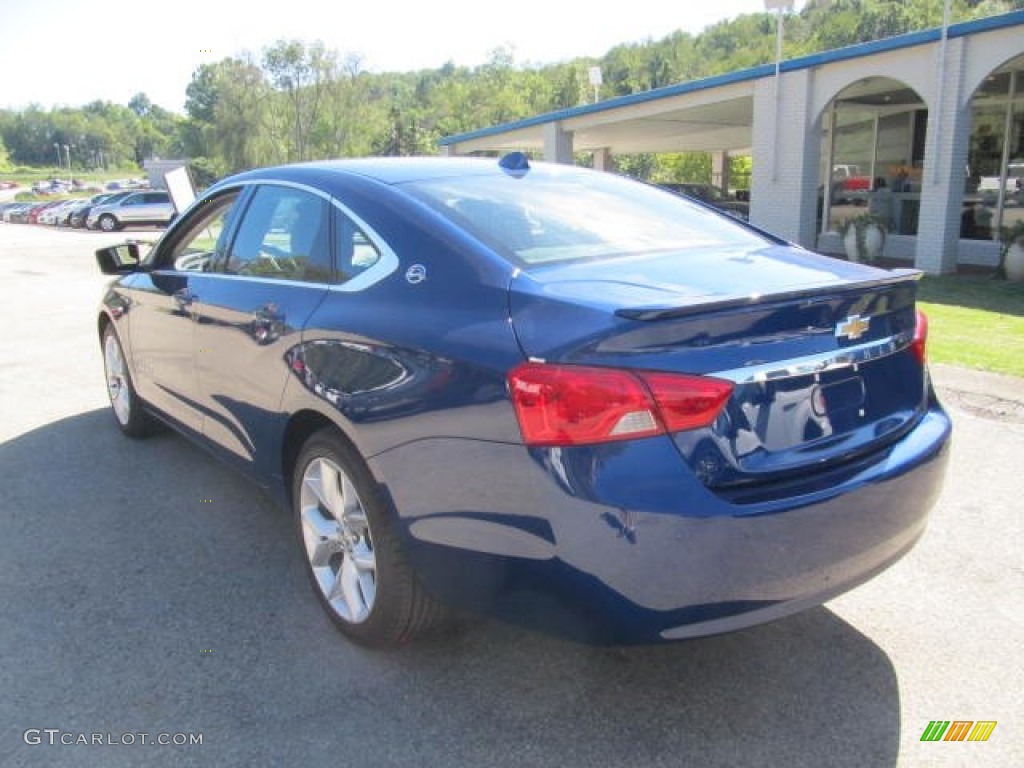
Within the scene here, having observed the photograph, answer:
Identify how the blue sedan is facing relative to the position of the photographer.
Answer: facing away from the viewer and to the left of the viewer

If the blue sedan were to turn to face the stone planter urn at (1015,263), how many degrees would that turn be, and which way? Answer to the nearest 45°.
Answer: approximately 90° to its right

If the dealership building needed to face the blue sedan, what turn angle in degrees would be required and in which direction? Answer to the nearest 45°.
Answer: approximately 45° to its left

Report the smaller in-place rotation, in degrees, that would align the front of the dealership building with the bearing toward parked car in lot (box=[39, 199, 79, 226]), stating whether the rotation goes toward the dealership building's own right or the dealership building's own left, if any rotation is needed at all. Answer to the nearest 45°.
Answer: approximately 90° to the dealership building's own right

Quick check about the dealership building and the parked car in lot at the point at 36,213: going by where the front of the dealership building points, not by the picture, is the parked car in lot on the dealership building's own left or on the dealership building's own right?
on the dealership building's own right

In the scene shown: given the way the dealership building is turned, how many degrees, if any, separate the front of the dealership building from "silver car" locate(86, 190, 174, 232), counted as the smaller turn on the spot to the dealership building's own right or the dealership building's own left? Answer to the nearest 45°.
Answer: approximately 90° to the dealership building's own right

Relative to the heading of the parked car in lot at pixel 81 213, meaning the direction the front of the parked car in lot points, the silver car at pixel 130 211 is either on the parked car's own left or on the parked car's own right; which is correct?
on the parked car's own left

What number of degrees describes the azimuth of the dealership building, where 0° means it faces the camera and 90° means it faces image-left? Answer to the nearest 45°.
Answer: approximately 45°
